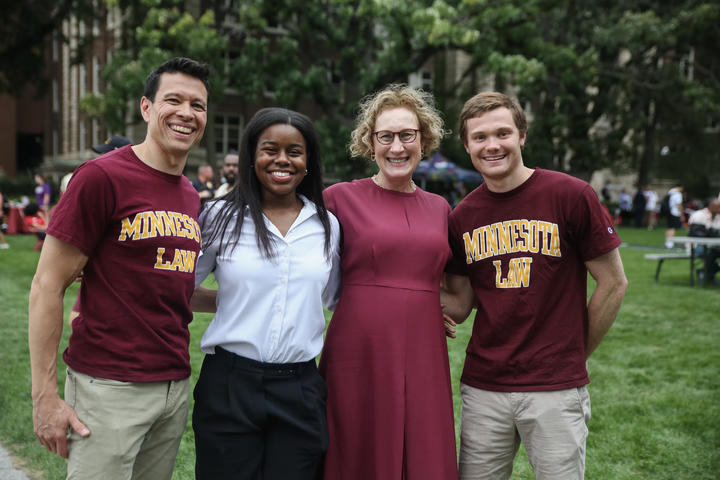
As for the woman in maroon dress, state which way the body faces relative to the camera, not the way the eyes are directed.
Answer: toward the camera

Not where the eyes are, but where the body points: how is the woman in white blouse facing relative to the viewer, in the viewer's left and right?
facing the viewer

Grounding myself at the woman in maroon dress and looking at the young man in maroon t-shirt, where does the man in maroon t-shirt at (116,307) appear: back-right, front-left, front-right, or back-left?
back-right

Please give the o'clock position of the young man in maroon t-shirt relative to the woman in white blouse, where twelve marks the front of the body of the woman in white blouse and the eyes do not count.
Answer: The young man in maroon t-shirt is roughly at 9 o'clock from the woman in white blouse.

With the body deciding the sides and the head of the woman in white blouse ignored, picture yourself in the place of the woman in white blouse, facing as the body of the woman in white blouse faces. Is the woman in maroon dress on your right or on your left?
on your left

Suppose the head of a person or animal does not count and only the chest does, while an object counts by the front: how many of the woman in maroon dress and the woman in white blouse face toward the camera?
2

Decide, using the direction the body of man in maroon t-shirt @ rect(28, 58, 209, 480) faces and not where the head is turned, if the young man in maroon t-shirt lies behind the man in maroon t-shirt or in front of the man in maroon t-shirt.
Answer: in front

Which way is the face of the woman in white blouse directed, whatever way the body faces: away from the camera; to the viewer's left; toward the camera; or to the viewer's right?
toward the camera

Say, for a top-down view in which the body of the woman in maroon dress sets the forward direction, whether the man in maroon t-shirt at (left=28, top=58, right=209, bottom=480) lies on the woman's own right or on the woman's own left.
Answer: on the woman's own right

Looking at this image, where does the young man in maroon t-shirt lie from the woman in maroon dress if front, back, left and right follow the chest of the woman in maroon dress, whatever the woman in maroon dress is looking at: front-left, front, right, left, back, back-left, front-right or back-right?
left
